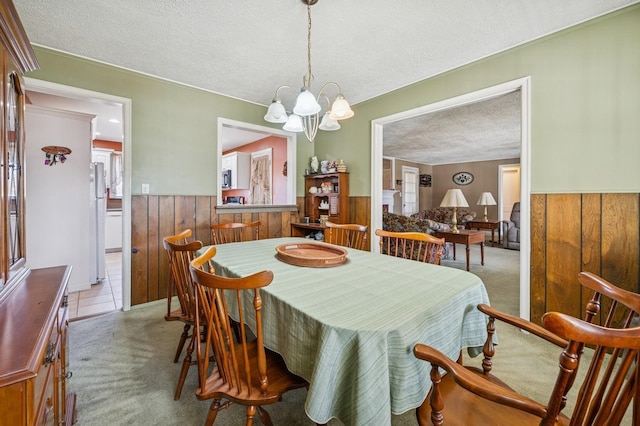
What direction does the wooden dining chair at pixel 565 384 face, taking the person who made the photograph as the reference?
facing away from the viewer and to the left of the viewer

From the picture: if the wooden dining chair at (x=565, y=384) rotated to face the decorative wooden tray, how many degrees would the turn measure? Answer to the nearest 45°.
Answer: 0° — it already faces it

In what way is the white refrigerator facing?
to the viewer's right

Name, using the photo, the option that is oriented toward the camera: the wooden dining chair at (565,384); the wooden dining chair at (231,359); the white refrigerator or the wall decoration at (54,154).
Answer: the wall decoration

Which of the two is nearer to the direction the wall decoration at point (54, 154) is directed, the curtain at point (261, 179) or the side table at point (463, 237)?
the side table

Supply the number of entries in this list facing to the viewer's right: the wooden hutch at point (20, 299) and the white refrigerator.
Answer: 2

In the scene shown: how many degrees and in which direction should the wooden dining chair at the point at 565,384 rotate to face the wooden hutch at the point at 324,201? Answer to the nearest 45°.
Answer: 0° — it already faces it

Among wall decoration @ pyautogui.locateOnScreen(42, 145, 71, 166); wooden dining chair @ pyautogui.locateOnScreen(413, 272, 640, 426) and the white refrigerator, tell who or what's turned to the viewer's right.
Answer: the white refrigerator

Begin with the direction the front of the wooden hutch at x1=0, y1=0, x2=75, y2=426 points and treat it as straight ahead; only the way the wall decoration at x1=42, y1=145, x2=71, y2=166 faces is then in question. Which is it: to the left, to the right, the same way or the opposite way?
to the right

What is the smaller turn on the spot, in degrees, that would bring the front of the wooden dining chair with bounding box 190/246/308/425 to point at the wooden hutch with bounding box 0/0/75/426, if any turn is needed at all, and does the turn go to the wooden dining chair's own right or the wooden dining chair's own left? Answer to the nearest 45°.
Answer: approximately 135° to the wooden dining chair's own left

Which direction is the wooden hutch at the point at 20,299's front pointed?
to the viewer's right

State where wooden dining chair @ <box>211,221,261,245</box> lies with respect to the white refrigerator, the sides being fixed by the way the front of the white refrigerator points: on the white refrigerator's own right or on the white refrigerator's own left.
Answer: on the white refrigerator's own right
